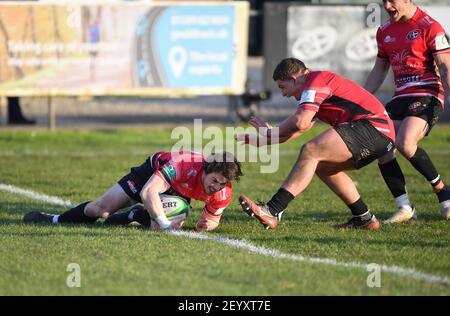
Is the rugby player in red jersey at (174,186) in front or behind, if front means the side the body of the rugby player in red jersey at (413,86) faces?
in front

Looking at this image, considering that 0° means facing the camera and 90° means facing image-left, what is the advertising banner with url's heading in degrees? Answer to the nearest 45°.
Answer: approximately 0°

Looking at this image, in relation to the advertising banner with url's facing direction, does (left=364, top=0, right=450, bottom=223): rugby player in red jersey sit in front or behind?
in front

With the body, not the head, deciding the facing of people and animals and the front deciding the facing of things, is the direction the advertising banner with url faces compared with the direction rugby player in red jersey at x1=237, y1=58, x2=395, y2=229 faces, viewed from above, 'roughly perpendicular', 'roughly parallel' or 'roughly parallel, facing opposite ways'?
roughly perpendicular

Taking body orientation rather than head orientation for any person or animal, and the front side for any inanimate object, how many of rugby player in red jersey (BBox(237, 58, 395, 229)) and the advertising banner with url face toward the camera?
1

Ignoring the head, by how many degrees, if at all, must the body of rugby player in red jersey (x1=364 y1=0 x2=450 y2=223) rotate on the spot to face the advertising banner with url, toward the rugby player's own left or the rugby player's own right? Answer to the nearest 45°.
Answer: approximately 90° to the rugby player's own right

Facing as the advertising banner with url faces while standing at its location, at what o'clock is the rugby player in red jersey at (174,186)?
The rugby player in red jersey is roughly at 12 o'clock from the advertising banner with url.

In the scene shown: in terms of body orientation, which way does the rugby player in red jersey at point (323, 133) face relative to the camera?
to the viewer's left

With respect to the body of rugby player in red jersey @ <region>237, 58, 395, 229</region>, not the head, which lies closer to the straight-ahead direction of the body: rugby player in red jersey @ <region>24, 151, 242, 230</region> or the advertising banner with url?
the rugby player in red jersey

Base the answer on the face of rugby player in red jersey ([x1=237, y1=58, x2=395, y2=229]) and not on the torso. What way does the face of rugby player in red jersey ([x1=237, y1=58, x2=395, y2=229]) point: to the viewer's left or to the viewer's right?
to the viewer's left

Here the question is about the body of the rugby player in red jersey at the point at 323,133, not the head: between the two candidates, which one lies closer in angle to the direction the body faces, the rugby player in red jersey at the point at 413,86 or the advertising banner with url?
the advertising banner with url

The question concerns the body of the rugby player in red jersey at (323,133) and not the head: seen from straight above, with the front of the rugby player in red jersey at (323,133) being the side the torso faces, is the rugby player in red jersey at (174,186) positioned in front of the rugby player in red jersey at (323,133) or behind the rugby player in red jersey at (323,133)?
in front
